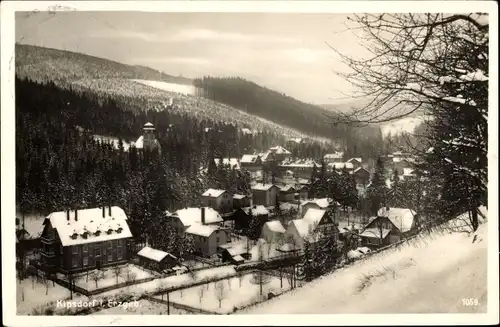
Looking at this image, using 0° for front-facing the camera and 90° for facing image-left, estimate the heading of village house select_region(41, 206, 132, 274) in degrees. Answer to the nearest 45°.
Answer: approximately 315°
